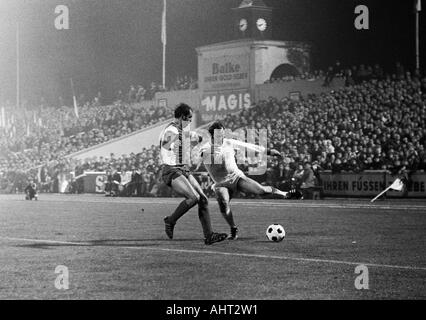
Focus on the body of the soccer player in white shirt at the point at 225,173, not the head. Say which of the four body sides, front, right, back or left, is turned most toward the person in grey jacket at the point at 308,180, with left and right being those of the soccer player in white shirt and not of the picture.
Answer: back

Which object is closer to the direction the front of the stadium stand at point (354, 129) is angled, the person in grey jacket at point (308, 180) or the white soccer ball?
the white soccer ball

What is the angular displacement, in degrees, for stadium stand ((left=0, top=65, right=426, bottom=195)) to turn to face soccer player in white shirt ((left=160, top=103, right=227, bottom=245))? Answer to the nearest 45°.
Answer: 0° — it already faces them

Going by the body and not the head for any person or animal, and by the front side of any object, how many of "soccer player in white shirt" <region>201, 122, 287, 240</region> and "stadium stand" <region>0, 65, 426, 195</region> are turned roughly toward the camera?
2

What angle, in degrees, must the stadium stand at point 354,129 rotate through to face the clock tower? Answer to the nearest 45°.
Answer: approximately 180°

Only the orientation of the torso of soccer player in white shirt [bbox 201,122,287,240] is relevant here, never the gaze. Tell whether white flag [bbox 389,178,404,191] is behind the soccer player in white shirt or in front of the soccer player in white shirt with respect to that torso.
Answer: behind

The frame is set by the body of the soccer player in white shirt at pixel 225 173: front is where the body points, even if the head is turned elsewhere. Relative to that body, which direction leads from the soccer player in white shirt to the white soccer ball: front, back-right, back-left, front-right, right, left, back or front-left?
front-left

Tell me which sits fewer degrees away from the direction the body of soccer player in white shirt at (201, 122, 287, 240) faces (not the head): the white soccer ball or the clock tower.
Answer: the white soccer ball

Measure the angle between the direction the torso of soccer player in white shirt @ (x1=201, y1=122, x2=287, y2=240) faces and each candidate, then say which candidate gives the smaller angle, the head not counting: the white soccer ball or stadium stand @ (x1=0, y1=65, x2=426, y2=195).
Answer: the white soccer ball

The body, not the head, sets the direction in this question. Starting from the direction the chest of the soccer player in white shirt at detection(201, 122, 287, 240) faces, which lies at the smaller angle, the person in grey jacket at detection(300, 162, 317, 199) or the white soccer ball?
the white soccer ball

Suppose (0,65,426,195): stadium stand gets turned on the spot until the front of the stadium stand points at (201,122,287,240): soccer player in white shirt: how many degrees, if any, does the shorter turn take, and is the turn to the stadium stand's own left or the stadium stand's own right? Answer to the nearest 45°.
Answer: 0° — it already faces them

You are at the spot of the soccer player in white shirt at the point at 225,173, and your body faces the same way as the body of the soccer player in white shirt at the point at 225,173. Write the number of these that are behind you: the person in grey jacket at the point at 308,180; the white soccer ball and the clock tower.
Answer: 2

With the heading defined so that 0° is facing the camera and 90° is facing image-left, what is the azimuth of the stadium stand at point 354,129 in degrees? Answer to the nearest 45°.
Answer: approximately 0°

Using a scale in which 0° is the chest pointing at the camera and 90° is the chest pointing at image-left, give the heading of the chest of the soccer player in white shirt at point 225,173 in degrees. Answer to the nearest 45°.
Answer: approximately 0°
